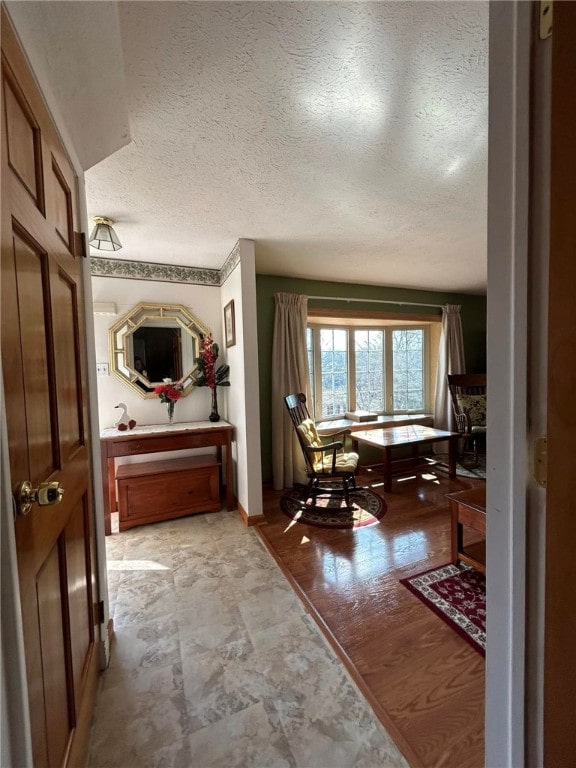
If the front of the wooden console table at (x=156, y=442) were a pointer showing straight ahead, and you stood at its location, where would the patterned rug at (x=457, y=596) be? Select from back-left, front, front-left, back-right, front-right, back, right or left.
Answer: front-left

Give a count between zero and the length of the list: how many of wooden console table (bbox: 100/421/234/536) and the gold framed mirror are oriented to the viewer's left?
0

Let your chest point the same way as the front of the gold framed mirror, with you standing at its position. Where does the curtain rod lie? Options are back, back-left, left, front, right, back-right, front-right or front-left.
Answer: left

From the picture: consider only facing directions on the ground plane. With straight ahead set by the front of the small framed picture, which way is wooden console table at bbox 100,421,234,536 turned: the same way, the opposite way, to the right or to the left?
to the left

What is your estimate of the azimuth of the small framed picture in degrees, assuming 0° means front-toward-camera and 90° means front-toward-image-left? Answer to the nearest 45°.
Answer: approximately 90°

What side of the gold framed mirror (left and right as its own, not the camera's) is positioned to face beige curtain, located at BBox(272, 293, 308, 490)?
left

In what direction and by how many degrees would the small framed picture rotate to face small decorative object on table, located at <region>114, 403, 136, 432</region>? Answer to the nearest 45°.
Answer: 0° — it already faces it

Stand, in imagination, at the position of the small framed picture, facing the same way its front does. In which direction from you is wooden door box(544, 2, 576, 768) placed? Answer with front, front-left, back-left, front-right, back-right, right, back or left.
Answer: left

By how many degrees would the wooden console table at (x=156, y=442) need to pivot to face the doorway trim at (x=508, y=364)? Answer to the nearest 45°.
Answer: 0° — it already faces it

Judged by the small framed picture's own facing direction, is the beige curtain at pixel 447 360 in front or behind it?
behind

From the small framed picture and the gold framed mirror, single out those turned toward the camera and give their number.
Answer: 1

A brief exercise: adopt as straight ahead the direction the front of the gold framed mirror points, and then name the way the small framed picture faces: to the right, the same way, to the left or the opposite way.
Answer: to the right

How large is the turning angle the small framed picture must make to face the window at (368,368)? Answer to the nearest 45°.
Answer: approximately 135° to its right
